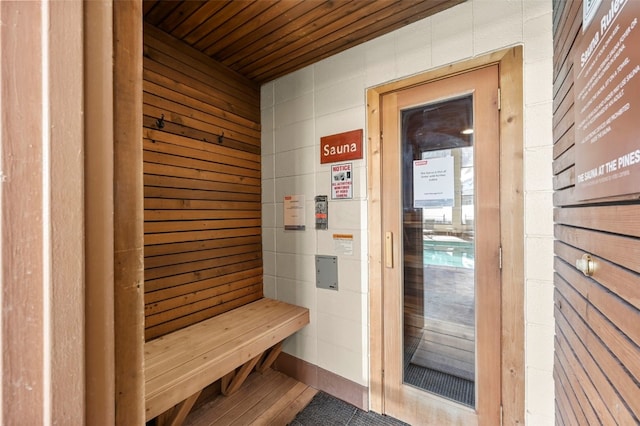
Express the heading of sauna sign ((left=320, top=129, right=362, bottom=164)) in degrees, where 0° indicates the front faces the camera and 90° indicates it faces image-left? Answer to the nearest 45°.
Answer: approximately 45°

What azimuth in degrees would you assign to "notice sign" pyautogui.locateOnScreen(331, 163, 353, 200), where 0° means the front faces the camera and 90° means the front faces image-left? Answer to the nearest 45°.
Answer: approximately 45°

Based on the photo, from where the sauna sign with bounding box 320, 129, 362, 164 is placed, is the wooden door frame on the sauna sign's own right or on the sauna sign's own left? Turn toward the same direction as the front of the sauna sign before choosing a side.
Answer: on the sauna sign's own left
